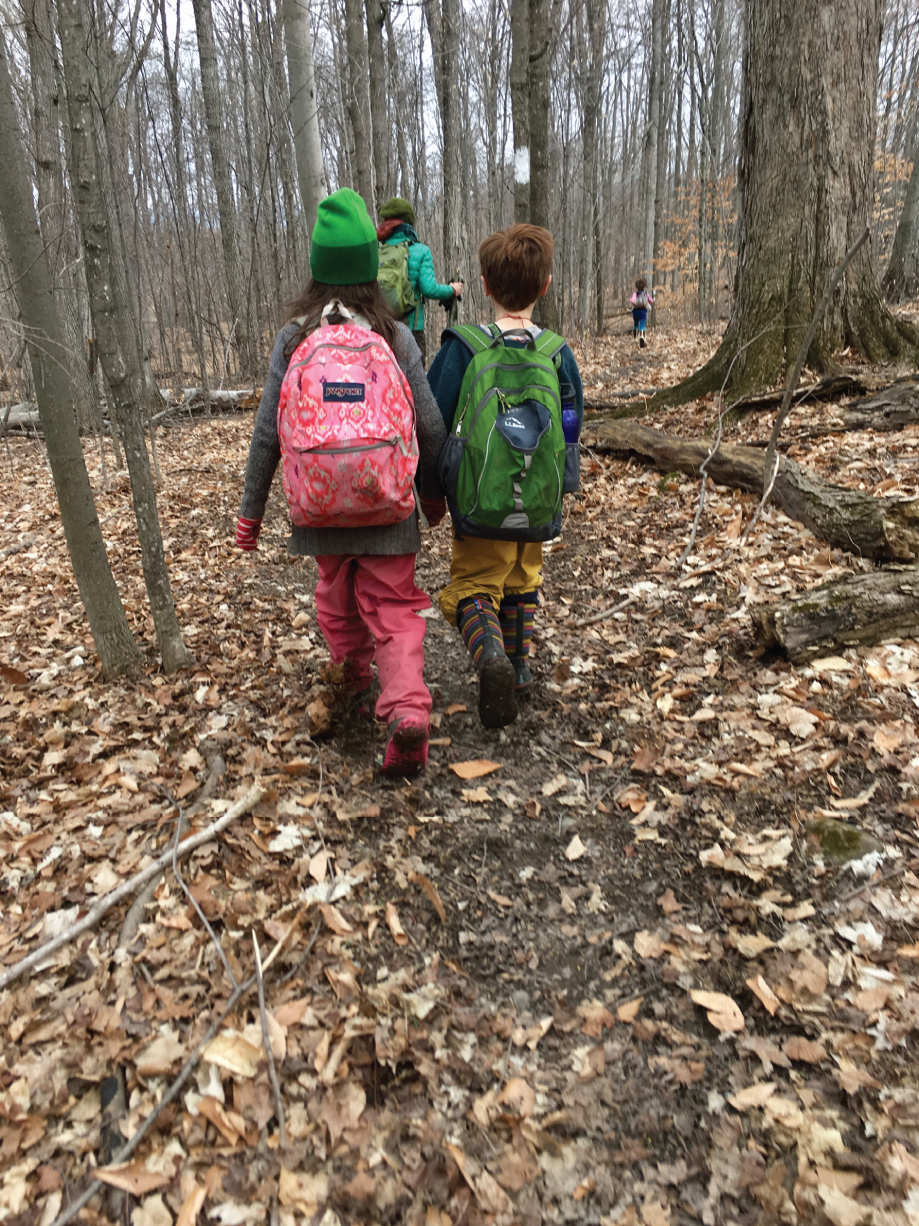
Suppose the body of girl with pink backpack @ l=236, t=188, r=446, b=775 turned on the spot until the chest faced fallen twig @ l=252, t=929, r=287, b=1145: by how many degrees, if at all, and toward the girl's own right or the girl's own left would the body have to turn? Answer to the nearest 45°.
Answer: approximately 180°

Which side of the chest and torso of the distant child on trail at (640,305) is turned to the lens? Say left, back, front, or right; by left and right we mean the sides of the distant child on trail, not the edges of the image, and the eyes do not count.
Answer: back

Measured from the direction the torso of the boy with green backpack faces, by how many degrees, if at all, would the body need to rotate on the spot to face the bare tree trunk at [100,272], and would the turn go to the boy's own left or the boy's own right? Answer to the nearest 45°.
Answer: approximately 90° to the boy's own left

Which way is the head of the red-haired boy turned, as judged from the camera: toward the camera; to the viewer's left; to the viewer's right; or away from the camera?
away from the camera

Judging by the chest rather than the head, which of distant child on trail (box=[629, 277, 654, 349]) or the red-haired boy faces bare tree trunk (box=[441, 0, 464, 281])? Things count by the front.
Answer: the red-haired boy

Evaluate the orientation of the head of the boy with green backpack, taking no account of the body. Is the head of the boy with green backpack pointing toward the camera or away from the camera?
away from the camera

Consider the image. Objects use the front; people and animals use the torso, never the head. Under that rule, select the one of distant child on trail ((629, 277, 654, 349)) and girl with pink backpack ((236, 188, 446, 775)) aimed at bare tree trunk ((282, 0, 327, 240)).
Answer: the girl with pink backpack

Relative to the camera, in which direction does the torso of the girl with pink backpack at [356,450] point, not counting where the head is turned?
away from the camera

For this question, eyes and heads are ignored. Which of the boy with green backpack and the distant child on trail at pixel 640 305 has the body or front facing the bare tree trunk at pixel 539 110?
the boy with green backpack

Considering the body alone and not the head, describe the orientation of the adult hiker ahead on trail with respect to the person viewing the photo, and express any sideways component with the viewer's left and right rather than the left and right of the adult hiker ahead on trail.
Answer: facing away from the viewer and to the right of the viewer

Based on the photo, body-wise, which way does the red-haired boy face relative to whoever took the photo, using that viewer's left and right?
facing away from the viewer
